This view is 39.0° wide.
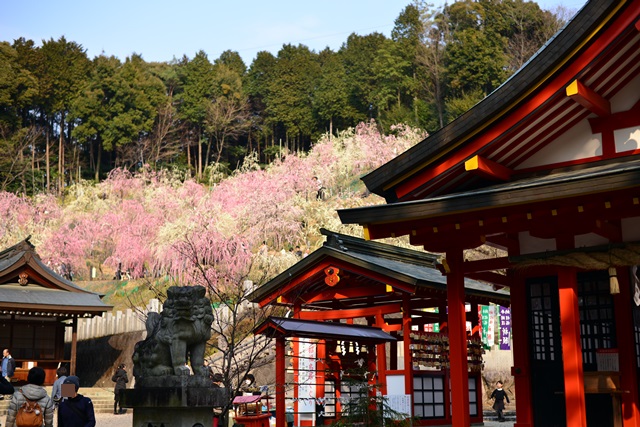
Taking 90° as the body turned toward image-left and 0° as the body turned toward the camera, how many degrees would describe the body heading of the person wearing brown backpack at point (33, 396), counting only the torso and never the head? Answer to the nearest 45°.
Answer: approximately 180°

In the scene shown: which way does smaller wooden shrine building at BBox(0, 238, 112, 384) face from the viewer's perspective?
toward the camera

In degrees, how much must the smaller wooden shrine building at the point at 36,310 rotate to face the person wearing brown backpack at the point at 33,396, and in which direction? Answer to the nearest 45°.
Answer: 0° — it already faces them

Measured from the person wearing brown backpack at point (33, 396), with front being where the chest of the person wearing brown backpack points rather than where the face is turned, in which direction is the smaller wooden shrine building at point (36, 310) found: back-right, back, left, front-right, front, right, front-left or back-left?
front

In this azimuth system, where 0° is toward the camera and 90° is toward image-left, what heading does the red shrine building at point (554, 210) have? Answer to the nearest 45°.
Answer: approximately 45°

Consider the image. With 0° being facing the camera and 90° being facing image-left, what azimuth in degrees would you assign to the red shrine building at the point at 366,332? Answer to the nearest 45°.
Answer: approximately 45°

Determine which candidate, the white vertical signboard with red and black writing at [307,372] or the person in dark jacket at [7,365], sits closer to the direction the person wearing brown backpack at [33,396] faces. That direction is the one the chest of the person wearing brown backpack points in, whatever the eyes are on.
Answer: the person in dark jacket

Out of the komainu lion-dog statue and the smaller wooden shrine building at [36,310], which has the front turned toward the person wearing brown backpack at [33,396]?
the smaller wooden shrine building

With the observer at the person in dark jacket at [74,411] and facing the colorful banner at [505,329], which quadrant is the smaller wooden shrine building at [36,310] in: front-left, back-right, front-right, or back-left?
front-left

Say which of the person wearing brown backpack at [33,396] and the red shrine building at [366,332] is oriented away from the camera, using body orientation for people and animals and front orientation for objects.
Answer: the person wearing brown backpack

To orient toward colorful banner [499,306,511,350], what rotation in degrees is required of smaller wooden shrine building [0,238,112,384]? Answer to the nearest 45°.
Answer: approximately 45° to its left

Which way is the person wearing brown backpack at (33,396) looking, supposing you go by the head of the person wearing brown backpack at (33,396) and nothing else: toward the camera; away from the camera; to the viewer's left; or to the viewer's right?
away from the camera

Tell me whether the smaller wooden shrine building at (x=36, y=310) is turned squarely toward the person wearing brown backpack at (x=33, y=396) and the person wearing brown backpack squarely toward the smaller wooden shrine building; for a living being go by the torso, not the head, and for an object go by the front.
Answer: yes

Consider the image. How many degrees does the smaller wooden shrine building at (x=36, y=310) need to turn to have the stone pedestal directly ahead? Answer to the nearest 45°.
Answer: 0° — it already faces it

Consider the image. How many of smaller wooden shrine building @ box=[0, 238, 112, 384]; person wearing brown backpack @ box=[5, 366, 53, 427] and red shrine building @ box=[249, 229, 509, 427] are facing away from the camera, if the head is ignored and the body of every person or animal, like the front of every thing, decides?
1

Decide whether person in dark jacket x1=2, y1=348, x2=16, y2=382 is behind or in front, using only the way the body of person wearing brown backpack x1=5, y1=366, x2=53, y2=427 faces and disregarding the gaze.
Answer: in front

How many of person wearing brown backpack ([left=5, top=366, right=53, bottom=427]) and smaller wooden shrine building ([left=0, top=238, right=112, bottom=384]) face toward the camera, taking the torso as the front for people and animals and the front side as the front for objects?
1
